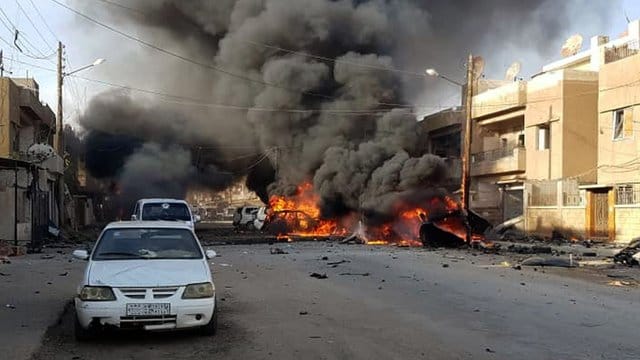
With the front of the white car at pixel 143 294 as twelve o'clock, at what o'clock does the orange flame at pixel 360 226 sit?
The orange flame is roughly at 7 o'clock from the white car.

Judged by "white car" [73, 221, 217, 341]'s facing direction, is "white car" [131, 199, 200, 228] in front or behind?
behind

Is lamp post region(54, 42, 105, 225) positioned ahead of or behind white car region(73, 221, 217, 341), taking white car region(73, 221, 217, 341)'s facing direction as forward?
behind

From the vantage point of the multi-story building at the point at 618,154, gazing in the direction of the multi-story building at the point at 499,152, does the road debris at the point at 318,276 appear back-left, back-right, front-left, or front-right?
back-left

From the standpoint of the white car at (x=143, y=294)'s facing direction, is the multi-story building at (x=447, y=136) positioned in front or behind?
behind

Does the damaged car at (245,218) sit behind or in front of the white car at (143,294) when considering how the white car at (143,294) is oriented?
behind

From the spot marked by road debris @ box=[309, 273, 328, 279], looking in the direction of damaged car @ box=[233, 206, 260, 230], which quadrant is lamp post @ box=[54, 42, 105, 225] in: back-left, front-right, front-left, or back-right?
front-left

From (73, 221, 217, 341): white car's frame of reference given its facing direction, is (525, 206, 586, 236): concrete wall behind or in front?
behind

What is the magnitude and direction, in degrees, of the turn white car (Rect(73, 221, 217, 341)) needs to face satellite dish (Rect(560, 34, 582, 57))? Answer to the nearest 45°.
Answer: approximately 135° to its left

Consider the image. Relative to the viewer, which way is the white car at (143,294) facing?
toward the camera

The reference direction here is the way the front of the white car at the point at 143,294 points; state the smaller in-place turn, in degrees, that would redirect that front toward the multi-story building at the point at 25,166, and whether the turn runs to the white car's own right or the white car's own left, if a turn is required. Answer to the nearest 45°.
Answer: approximately 180°

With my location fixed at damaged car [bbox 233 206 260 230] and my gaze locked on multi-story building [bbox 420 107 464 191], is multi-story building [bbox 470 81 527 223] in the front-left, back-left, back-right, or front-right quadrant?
front-right
